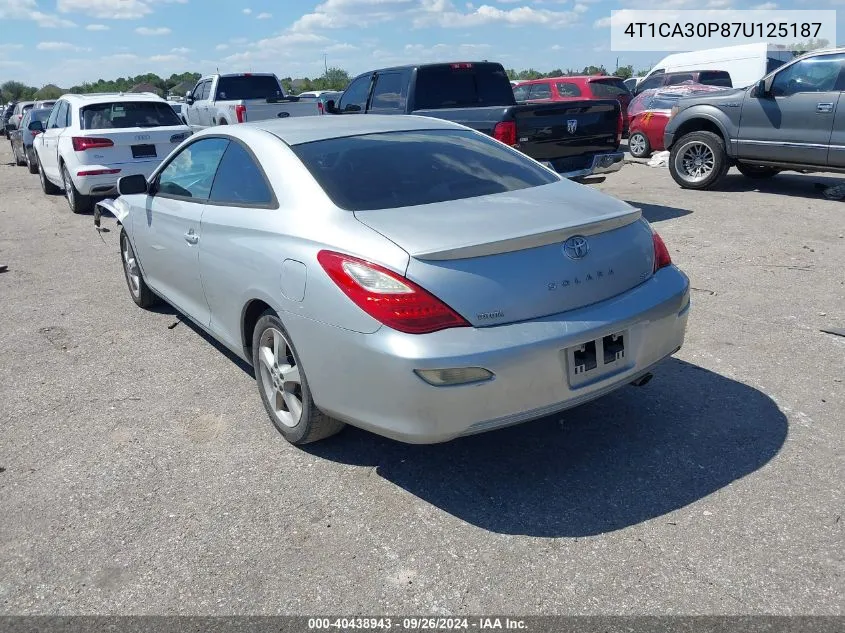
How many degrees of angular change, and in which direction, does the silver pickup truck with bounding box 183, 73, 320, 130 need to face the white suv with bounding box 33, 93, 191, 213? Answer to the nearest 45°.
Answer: approximately 135° to its left

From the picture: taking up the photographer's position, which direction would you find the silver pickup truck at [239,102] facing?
facing away from the viewer and to the left of the viewer

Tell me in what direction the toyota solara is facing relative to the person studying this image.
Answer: facing away from the viewer and to the left of the viewer

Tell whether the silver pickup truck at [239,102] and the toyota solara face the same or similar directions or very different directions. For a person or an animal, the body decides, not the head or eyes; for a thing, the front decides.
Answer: same or similar directions

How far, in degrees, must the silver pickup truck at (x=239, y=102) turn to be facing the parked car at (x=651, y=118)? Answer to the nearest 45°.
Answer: approximately 135° to its right

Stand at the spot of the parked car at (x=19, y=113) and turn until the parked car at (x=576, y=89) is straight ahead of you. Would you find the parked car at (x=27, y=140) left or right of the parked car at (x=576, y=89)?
right

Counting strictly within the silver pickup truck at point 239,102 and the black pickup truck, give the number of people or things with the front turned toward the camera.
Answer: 0

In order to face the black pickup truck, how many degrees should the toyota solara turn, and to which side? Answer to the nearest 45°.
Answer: approximately 45° to its right

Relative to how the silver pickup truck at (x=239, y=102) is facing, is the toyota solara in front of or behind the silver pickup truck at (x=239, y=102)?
behind

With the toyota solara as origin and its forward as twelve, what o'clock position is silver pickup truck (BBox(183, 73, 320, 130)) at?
The silver pickup truck is roughly at 1 o'clock from the toyota solara.

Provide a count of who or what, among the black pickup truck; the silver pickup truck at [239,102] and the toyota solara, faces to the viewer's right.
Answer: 0

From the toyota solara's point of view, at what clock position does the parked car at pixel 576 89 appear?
The parked car is roughly at 2 o'clock from the toyota solara.

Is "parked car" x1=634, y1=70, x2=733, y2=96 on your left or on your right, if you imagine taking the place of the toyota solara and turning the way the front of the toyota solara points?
on your right

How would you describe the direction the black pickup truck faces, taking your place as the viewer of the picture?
facing away from the viewer and to the left of the viewer

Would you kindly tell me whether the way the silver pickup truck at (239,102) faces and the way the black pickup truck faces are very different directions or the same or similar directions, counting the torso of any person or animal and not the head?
same or similar directions

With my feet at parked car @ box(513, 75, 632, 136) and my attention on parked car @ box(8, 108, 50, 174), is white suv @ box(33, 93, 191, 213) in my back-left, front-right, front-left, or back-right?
front-left
